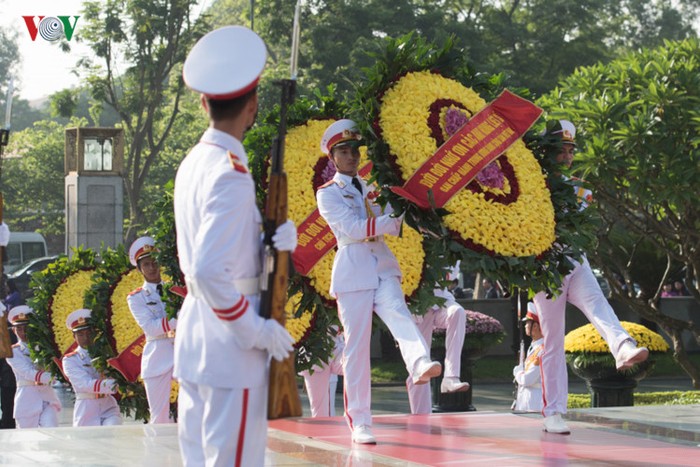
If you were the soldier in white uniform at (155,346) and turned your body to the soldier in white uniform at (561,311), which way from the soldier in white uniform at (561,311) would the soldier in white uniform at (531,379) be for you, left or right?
left

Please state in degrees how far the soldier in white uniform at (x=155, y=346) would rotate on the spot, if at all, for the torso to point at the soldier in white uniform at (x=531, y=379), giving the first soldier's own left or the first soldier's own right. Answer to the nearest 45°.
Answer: approximately 45° to the first soldier's own left

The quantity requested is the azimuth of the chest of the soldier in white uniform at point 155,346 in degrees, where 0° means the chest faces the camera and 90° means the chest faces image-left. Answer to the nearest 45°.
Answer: approximately 315°

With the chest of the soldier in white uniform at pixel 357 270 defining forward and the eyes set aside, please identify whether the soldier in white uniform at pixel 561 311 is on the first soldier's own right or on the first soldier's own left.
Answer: on the first soldier's own left

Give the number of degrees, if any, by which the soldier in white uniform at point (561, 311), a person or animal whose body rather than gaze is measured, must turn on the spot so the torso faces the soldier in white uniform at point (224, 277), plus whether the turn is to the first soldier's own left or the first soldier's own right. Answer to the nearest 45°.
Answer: approximately 45° to the first soldier's own right

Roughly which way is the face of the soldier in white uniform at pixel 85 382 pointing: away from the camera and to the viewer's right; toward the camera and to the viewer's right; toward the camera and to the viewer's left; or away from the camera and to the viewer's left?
toward the camera and to the viewer's right

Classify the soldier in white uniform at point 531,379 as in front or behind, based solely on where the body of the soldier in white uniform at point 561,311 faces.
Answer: behind

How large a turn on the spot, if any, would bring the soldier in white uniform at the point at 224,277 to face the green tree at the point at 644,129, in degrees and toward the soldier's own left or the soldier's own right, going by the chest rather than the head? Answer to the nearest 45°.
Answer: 0° — they already face it

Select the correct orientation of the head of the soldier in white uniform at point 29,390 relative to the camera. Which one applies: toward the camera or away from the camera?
toward the camera

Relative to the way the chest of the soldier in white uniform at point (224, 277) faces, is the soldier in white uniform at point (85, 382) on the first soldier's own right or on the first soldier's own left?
on the first soldier's own left

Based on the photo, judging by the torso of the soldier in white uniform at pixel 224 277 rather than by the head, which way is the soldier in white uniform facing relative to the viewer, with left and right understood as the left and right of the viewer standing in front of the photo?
facing away from the viewer and to the right of the viewer

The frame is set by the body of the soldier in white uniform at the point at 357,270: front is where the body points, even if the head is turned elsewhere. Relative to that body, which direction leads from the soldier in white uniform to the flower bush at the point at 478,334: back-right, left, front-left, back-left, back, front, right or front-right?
back-left

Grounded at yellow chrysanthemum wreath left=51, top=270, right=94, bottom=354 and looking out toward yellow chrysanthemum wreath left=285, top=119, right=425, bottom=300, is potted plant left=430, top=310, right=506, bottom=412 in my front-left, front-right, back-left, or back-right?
front-left
